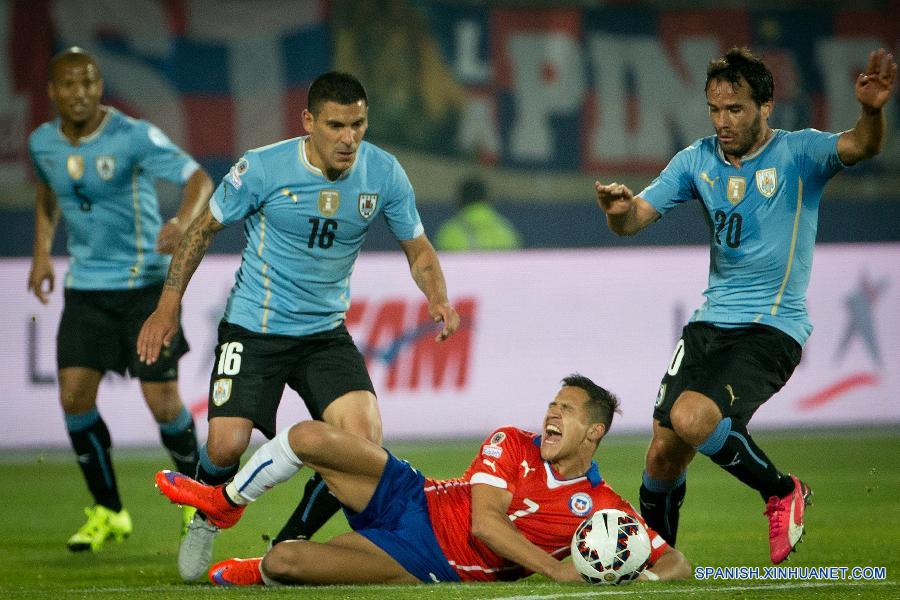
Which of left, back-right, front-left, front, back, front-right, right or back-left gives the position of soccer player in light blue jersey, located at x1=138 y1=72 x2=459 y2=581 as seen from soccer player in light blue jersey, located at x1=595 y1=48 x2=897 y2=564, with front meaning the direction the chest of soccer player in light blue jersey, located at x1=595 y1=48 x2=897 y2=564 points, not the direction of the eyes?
front-right

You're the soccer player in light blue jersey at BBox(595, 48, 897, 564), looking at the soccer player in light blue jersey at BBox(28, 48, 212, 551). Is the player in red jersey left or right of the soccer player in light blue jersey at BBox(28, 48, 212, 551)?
left

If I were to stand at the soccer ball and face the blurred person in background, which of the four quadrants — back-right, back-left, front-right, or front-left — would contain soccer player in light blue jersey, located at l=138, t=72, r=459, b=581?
front-left

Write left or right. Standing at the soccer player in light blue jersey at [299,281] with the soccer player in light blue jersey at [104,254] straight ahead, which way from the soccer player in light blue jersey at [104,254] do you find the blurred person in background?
right

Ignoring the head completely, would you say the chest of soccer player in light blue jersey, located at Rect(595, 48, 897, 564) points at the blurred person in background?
no

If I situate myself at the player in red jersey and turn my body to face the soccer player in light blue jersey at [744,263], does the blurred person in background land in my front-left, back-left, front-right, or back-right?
front-left

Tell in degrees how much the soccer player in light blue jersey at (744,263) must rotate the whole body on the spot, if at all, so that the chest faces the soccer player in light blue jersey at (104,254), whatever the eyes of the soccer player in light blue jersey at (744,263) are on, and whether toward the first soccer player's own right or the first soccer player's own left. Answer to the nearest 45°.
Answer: approximately 45° to the first soccer player's own right

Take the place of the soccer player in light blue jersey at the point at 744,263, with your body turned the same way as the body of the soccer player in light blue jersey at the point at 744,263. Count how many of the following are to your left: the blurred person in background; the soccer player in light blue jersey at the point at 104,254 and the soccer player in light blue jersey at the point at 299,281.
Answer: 0

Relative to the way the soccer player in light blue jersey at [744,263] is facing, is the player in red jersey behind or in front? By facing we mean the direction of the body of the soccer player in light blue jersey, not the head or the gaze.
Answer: in front

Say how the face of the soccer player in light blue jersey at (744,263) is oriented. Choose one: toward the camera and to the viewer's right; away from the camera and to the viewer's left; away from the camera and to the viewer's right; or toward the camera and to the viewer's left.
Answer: toward the camera and to the viewer's left

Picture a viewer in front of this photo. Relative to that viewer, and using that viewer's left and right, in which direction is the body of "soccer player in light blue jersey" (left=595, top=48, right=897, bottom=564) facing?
facing the viewer and to the left of the viewer
